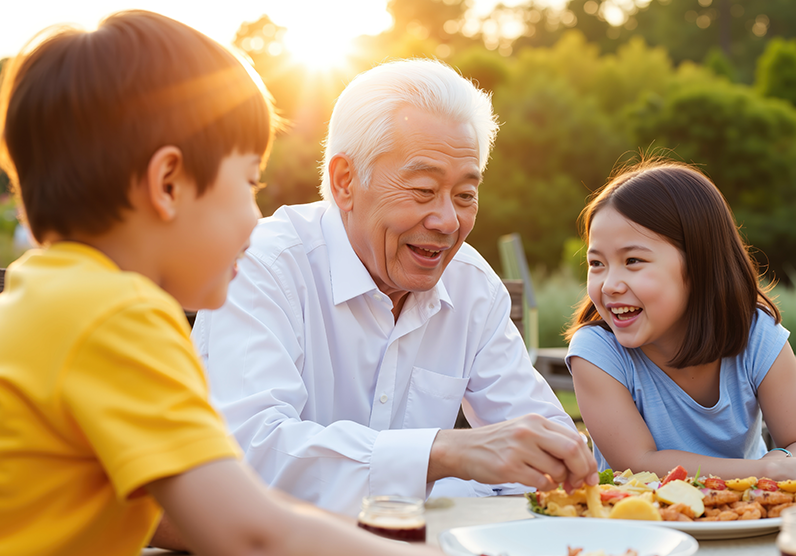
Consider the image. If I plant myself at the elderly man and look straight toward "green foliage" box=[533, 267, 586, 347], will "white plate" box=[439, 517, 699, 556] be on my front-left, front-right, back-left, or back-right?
back-right

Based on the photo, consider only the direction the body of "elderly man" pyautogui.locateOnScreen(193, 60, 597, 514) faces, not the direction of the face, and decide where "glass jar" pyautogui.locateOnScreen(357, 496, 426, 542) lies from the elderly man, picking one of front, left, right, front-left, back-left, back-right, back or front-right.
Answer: front-right

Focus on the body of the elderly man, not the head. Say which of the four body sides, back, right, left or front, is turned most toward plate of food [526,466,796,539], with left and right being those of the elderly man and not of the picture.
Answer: front

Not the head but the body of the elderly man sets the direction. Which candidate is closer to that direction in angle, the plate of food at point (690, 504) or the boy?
the plate of food

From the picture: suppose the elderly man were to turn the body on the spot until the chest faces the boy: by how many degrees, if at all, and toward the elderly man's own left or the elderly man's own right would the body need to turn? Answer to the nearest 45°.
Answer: approximately 45° to the elderly man's own right

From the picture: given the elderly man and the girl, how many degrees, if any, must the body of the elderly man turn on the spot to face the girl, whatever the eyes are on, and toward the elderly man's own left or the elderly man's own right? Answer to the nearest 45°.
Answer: approximately 45° to the elderly man's own left

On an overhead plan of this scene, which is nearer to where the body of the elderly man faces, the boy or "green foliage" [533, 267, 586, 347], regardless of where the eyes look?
the boy

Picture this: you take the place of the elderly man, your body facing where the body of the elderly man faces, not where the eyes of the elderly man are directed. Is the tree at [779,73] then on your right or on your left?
on your left

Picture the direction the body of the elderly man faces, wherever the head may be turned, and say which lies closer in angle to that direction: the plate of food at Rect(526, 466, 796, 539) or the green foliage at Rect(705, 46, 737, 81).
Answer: the plate of food

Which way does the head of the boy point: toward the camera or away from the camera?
away from the camera

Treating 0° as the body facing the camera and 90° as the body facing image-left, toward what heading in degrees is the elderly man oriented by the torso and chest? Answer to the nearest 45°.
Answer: approximately 315°

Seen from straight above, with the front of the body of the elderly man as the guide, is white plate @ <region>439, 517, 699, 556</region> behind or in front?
in front
